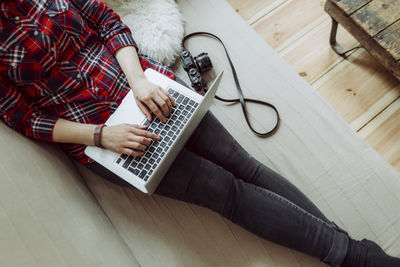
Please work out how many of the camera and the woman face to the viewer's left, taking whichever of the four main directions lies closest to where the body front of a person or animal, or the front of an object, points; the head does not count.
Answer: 0

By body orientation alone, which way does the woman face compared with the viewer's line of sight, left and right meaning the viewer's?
facing the viewer and to the right of the viewer
